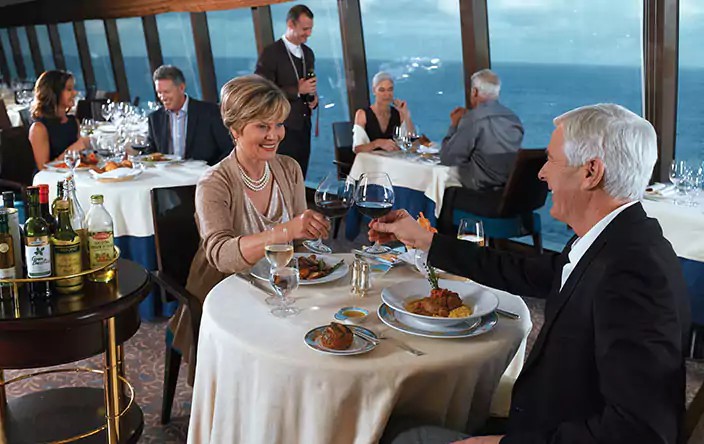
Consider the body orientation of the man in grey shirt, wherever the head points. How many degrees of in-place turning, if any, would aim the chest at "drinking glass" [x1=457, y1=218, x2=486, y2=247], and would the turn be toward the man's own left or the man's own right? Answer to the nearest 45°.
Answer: approximately 135° to the man's own left

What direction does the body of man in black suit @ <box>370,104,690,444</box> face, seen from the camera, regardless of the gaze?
to the viewer's left

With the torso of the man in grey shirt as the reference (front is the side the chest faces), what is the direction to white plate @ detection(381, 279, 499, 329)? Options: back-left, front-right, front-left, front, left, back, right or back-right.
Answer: back-left

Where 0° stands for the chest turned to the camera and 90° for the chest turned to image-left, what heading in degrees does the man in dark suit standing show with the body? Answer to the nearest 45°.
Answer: approximately 315°

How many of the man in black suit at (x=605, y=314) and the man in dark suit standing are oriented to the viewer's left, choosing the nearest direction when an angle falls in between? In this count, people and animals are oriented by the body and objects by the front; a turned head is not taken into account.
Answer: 1

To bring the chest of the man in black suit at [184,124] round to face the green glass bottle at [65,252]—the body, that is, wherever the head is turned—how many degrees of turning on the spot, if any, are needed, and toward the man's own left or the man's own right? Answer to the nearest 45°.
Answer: approximately 45° to the man's own left

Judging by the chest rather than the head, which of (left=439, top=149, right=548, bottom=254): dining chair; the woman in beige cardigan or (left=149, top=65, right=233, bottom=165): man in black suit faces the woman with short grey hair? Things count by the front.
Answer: the dining chair

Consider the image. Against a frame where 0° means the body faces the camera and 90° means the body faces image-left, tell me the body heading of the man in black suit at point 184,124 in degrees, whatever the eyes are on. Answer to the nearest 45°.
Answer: approximately 45°

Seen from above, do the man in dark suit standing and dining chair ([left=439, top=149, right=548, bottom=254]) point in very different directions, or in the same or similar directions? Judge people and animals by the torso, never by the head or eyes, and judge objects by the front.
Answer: very different directions
